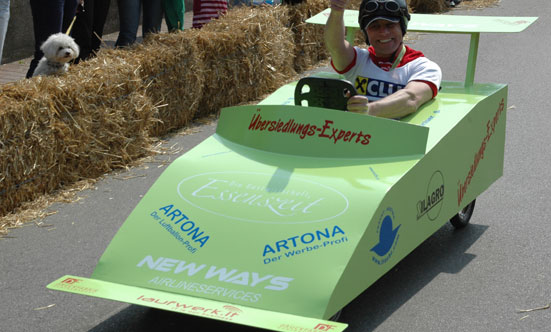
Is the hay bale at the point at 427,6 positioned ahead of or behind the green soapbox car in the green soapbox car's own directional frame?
behind

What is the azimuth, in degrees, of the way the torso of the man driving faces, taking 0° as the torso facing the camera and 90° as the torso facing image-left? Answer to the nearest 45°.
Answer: approximately 45°

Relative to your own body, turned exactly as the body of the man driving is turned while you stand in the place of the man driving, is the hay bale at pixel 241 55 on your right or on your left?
on your right

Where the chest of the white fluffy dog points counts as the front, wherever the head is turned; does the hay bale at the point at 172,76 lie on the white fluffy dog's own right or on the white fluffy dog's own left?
on the white fluffy dog's own left

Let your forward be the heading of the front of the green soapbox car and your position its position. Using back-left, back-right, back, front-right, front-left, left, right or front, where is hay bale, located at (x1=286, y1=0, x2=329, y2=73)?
back-right

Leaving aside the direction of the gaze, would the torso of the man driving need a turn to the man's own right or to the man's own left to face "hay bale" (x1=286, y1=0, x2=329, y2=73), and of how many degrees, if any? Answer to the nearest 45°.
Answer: approximately 135° to the man's own right

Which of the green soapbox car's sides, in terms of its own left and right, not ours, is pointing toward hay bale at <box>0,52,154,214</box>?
right

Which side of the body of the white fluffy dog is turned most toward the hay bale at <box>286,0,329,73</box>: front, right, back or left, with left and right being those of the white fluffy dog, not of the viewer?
left

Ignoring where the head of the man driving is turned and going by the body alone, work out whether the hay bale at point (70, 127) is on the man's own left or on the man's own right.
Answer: on the man's own right
